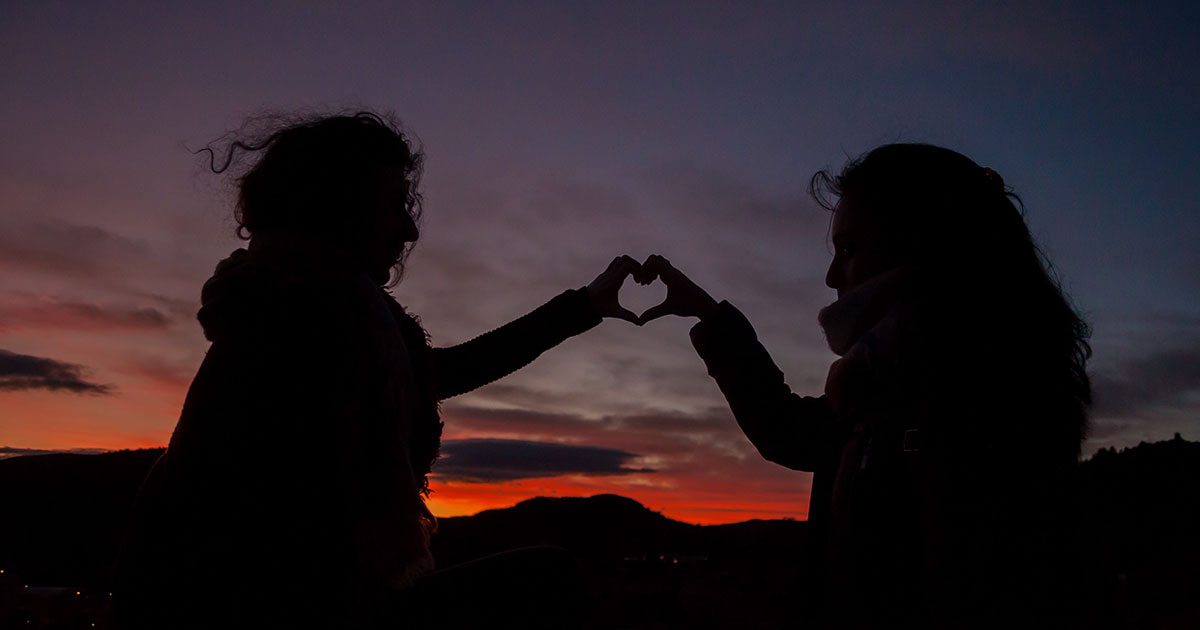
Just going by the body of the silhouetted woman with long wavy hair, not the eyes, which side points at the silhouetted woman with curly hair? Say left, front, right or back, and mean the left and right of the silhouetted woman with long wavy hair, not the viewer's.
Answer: front

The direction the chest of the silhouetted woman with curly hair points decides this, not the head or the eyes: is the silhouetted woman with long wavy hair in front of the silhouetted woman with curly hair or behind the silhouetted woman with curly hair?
in front

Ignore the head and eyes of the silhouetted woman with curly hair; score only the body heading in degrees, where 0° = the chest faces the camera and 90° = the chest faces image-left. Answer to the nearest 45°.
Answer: approximately 270°

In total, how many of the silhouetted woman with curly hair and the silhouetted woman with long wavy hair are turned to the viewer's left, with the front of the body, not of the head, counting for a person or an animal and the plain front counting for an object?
1

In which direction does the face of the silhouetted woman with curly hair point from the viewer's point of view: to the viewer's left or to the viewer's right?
to the viewer's right

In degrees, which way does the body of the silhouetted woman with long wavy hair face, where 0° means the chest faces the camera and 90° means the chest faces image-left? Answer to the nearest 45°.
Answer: approximately 90°

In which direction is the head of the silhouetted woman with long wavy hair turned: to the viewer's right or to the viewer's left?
to the viewer's left

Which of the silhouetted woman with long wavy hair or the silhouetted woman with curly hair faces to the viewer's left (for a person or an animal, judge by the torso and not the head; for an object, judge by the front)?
the silhouetted woman with long wavy hair
